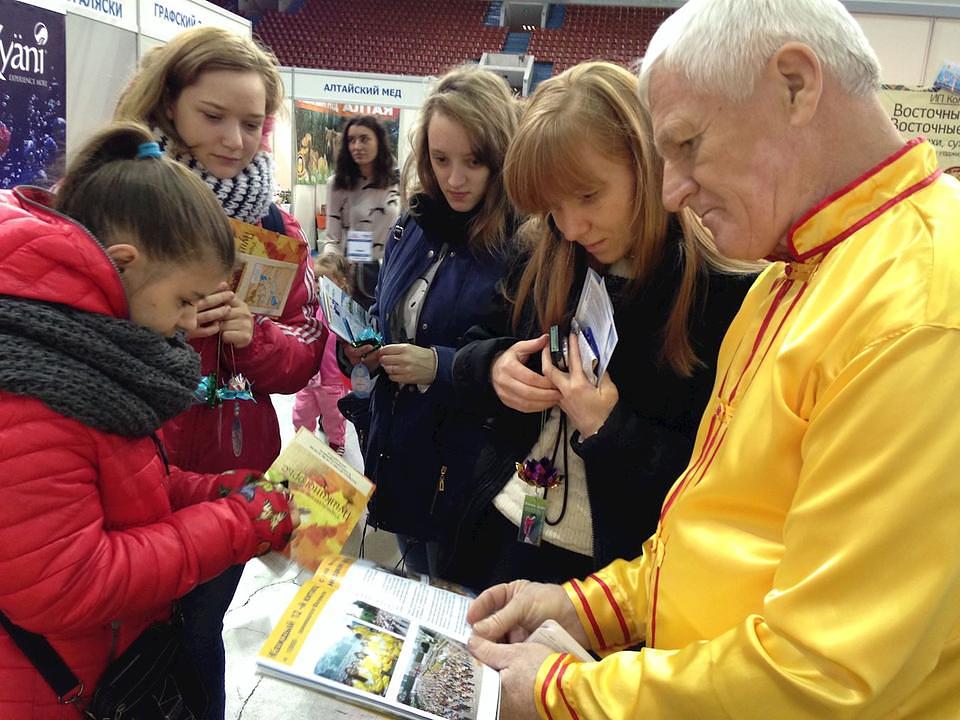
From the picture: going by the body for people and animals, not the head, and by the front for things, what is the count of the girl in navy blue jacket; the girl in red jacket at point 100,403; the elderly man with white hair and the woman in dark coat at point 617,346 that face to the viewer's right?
1

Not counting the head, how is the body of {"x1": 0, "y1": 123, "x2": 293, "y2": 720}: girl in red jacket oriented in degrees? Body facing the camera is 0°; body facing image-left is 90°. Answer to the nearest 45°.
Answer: approximately 270°

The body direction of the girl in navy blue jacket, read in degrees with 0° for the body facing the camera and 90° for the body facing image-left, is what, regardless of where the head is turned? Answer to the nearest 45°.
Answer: approximately 45°

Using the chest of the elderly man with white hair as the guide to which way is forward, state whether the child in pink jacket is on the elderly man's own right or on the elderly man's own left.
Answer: on the elderly man's own right

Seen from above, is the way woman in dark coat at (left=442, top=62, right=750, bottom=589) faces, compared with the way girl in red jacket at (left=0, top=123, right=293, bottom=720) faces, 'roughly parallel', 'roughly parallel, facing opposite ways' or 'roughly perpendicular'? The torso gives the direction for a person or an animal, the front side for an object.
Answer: roughly parallel, facing opposite ways

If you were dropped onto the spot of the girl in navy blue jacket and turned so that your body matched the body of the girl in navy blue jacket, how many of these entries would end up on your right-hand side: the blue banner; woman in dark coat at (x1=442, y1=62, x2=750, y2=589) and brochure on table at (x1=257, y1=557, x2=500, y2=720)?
1

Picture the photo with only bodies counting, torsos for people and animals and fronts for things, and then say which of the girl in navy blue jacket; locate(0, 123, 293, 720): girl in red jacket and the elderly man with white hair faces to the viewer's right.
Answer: the girl in red jacket

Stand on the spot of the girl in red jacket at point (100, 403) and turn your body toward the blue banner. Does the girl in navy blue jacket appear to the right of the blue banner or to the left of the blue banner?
right

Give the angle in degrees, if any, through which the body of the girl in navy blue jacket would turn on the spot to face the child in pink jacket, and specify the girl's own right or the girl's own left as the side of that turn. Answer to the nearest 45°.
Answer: approximately 135° to the girl's own right

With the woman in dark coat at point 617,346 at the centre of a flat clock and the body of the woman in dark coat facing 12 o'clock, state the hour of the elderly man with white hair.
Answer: The elderly man with white hair is roughly at 10 o'clock from the woman in dark coat.

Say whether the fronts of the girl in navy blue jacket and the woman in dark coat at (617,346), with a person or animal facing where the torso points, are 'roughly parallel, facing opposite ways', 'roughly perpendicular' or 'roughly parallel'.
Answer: roughly parallel

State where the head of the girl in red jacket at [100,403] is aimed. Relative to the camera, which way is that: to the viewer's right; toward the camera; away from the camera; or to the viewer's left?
to the viewer's right

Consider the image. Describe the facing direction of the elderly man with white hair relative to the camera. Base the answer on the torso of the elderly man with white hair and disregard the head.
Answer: to the viewer's left

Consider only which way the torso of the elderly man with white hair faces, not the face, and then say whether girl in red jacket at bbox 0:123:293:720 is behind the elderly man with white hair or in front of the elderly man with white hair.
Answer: in front
